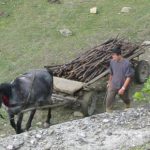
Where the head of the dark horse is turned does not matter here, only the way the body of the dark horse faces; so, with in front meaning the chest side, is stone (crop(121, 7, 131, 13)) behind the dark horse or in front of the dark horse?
behind

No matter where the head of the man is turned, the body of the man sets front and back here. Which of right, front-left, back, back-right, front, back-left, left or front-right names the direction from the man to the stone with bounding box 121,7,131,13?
back-right

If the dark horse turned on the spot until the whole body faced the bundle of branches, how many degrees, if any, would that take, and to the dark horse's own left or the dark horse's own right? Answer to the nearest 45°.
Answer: approximately 180°

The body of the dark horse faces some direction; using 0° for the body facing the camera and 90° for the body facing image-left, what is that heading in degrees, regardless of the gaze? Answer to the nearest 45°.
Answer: approximately 45°

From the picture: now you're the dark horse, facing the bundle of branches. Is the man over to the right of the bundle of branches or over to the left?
right

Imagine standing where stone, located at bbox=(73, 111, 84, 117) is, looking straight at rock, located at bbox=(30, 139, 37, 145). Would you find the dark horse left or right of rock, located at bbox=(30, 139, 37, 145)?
right

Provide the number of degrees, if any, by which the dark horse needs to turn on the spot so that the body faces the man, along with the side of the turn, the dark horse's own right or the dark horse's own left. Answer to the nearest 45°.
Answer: approximately 135° to the dark horse's own left

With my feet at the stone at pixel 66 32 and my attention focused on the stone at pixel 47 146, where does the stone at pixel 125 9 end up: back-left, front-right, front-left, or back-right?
back-left
